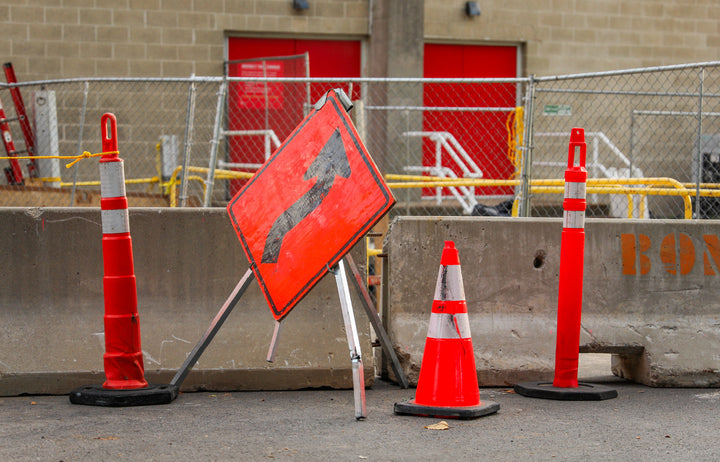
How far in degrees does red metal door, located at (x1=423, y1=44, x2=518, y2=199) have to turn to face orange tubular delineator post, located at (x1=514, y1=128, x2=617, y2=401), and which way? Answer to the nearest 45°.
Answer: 0° — it already faces it

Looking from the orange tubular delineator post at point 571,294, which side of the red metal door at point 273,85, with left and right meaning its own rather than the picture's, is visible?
front

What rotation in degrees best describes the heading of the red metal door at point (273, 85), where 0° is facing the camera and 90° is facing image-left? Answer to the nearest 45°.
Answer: approximately 0°

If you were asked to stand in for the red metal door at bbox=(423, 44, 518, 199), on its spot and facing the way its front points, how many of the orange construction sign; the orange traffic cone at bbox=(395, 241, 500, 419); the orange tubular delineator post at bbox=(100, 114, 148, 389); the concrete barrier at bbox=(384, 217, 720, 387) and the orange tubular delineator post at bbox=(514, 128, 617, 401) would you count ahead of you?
5

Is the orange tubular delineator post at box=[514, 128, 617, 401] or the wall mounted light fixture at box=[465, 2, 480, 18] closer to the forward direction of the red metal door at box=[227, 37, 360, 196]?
the orange tubular delineator post

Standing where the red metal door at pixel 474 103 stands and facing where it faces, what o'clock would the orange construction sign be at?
The orange construction sign is roughly at 12 o'clock from the red metal door.

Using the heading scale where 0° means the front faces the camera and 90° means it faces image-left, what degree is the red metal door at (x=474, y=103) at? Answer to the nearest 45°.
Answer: approximately 0°

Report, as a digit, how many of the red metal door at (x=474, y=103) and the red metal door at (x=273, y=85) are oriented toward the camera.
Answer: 2

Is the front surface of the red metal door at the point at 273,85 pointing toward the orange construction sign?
yes

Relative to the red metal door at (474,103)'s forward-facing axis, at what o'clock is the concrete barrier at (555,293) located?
The concrete barrier is roughly at 12 o'clock from the red metal door.

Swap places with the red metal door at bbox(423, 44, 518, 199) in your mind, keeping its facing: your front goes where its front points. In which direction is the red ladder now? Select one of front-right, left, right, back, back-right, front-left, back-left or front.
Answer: front-right

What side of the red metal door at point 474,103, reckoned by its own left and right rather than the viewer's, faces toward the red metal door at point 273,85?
right

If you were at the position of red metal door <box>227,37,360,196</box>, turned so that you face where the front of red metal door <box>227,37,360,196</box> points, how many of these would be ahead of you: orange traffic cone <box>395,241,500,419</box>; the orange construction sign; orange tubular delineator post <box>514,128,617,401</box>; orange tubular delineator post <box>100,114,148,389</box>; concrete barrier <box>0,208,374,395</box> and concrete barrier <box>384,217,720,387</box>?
6
